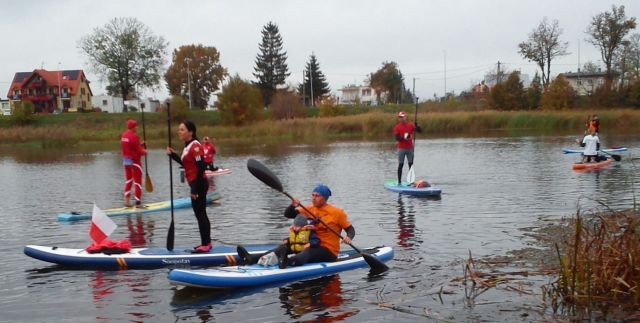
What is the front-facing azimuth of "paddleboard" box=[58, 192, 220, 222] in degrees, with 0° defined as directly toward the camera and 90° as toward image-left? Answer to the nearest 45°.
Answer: approximately 270°

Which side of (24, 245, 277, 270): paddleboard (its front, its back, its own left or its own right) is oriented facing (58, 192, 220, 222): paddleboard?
right

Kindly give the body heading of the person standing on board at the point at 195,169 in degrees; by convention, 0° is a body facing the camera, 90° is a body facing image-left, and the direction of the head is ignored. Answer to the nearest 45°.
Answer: approximately 90°

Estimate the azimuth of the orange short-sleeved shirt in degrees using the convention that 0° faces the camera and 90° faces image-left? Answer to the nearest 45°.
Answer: approximately 90°

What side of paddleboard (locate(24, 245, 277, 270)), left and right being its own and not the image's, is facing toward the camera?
left

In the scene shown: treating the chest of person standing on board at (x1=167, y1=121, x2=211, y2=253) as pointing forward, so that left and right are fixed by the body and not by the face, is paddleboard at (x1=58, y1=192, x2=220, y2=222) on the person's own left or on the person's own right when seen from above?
on the person's own right

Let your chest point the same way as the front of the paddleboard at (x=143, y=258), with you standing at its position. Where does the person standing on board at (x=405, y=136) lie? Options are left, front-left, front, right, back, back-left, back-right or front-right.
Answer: back-right

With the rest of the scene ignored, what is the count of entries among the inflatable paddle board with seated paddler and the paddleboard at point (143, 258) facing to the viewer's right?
0

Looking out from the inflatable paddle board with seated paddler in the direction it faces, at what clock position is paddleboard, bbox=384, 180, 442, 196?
The paddleboard is roughly at 4 o'clock from the inflatable paddle board with seated paddler.

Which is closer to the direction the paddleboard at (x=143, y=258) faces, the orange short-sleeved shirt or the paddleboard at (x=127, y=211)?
the paddleboard
